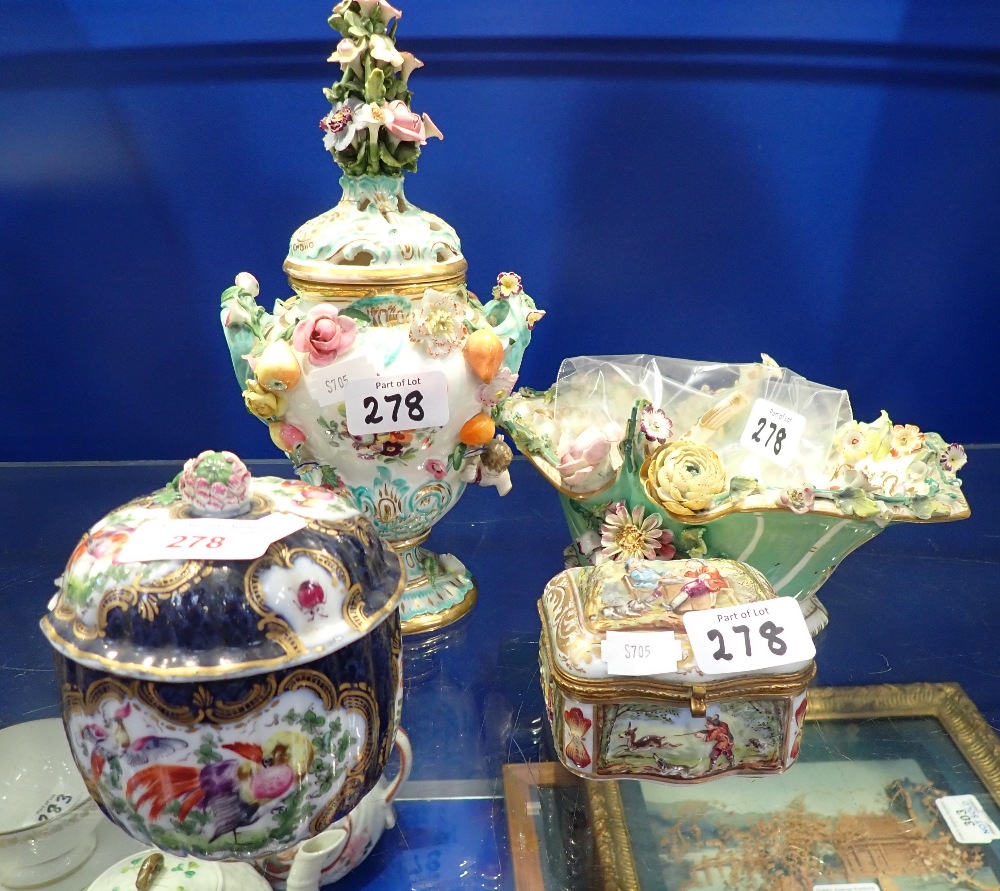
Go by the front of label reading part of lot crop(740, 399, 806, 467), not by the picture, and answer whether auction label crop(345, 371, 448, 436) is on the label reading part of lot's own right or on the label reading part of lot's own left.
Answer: on the label reading part of lot's own right

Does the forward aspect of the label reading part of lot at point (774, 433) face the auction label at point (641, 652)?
yes

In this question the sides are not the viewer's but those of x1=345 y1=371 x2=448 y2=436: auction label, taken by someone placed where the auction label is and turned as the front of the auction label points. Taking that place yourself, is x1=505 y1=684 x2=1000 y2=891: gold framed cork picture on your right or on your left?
on your left

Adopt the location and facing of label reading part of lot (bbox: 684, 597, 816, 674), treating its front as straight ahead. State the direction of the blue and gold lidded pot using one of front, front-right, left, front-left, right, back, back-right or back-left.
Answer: front-right

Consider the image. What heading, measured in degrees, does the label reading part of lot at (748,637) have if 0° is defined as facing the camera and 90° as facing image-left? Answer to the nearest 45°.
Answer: approximately 0°

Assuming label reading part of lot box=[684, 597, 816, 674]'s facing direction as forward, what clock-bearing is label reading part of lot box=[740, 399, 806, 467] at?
label reading part of lot box=[740, 399, 806, 467] is roughly at 6 o'clock from label reading part of lot box=[684, 597, 816, 674].
